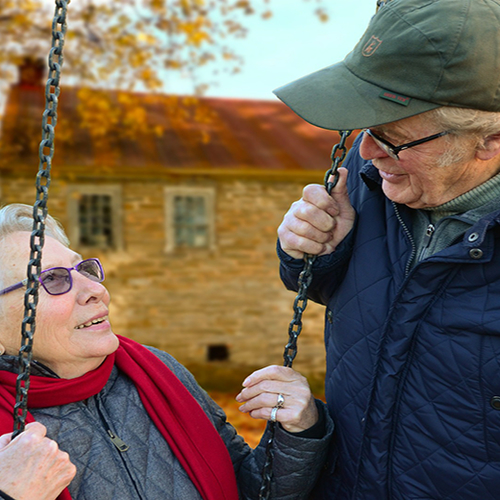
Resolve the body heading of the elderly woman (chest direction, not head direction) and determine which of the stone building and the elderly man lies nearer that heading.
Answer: the elderly man

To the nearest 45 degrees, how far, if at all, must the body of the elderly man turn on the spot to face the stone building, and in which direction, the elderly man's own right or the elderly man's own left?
approximately 90° to the elderly man's own right

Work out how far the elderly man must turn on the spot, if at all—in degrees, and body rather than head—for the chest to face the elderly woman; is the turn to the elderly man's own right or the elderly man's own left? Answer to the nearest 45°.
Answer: approximately 45° to the elderly man's own right

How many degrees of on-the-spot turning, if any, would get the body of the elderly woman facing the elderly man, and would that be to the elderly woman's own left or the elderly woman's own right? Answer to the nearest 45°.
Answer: approximately 45° to the elderly woman's own left

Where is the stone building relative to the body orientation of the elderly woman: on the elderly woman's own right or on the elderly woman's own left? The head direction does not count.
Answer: on the elderly woman's own left

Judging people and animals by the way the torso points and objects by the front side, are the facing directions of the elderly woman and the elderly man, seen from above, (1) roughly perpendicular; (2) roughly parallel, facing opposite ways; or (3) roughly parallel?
roughly perpendicular

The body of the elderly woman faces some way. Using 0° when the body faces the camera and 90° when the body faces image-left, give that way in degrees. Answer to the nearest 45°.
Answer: approximately 315°

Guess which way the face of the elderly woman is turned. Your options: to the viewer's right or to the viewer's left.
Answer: to the viewer's right
